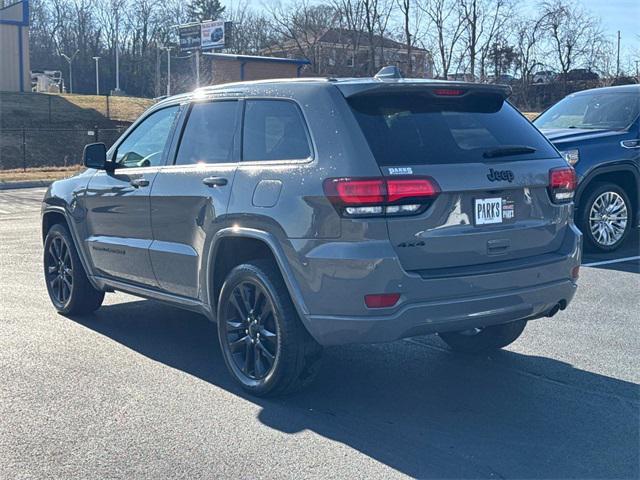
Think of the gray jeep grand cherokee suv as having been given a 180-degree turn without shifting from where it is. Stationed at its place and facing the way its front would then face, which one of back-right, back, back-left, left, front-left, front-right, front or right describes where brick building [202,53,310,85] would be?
back-left

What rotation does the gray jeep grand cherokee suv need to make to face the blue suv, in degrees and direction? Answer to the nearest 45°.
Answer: approximately 90° to its right

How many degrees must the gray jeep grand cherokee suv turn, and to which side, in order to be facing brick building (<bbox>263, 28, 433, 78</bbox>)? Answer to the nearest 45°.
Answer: approximately 45° to its right

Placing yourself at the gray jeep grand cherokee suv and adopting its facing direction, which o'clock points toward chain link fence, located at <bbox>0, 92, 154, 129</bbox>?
The chain link fence is roughly at 1 o'clock from the gray jeep grand cherokee suv.

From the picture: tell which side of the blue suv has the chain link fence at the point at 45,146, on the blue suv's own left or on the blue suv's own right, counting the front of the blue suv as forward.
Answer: on the blue suv's own right

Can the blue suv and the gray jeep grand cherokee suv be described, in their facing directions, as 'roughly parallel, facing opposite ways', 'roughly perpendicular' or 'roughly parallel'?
roughly perpendicular

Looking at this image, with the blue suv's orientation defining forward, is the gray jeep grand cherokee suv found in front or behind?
in front

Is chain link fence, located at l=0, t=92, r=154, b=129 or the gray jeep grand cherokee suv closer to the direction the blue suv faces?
the gray jeep grand cherokee suv

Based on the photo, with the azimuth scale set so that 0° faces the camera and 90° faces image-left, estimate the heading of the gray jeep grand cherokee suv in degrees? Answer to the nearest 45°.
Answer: approximately 135°

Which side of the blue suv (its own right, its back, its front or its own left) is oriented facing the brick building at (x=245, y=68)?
right

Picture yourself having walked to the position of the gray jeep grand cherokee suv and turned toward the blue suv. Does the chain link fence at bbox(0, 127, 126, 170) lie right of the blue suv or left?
left

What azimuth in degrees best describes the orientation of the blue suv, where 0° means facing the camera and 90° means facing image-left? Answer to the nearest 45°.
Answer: approximately 45°

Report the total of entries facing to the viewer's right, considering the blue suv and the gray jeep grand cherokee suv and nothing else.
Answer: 0

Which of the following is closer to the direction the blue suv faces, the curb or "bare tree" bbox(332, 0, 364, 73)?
the curb
